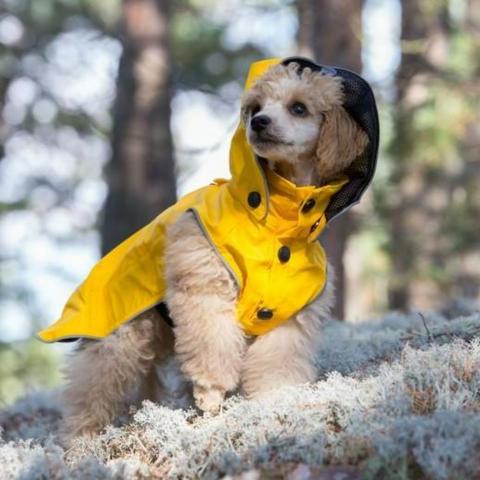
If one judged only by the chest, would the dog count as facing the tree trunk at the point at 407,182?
no

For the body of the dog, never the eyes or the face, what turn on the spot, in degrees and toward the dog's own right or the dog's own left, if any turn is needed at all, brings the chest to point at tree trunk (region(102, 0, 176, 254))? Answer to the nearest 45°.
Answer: approximately 135° to the dog's own left

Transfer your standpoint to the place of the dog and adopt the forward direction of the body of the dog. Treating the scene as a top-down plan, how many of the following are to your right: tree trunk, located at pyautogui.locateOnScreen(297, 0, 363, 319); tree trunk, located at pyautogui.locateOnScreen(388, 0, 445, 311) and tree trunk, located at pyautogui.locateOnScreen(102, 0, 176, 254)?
0

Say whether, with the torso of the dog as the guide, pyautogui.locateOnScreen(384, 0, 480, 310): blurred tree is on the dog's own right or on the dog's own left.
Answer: on the dog's own left

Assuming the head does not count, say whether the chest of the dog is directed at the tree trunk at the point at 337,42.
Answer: no

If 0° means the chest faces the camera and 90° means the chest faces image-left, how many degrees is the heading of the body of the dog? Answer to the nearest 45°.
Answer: approximately 315°
